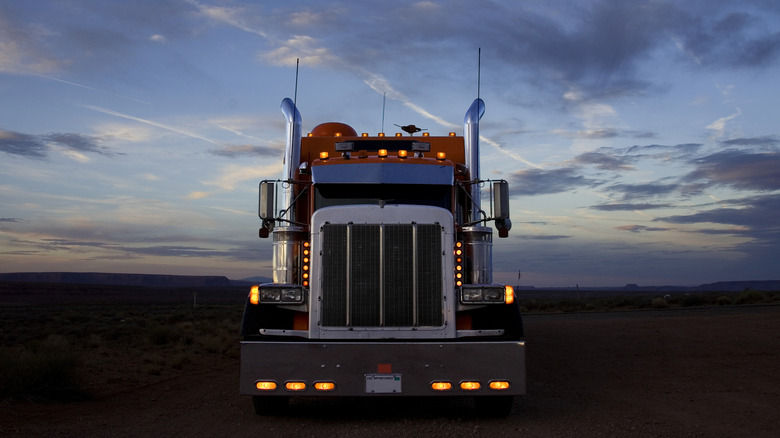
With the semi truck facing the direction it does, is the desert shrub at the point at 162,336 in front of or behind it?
behind

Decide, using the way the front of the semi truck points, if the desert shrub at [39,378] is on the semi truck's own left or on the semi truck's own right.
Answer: on the semi truck's own right

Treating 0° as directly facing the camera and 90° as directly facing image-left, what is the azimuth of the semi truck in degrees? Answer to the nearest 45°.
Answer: approximately 0°
